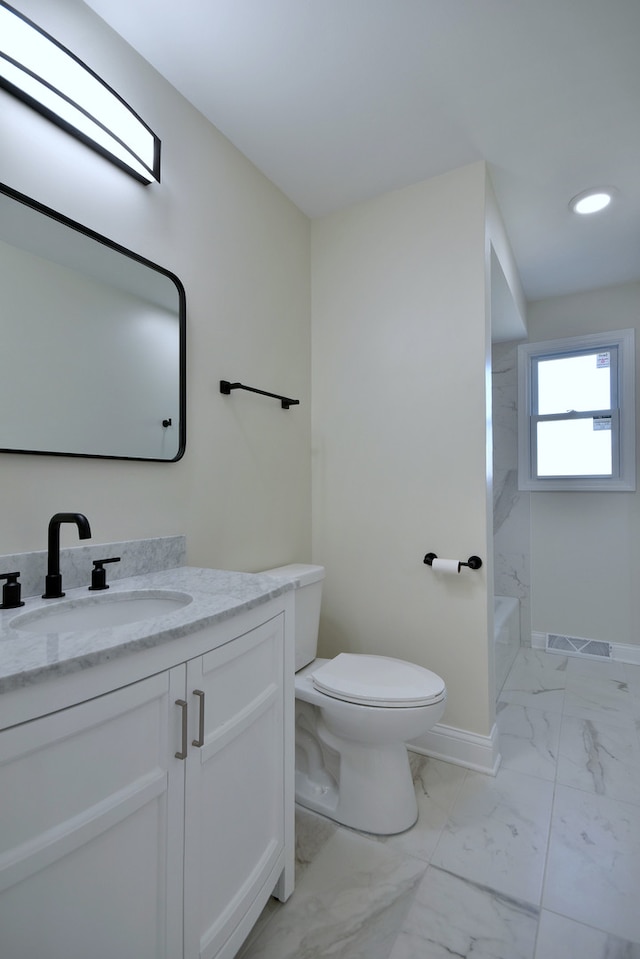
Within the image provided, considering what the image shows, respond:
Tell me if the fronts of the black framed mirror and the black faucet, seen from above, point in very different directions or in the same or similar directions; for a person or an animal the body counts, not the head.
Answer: same or similar directions

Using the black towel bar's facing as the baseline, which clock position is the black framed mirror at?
The black framed mirror is roughly at 3 o'clock from the black towel bar.

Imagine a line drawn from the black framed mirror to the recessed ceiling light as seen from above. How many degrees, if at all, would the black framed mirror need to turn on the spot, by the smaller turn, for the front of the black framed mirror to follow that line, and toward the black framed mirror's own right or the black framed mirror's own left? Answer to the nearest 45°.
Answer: approximately 45° to the black framed mirror's own left

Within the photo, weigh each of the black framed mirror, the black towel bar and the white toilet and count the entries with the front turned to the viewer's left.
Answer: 0

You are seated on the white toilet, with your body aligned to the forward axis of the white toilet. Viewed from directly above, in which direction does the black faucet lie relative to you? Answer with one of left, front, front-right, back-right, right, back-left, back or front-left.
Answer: right

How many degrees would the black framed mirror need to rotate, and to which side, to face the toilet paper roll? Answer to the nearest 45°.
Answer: approximately 45° to its left

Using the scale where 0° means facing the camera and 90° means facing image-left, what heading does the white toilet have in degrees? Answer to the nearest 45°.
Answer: approximately 315°

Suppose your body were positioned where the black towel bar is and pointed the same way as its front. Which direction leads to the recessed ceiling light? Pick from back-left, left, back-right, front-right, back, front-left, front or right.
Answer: front-left

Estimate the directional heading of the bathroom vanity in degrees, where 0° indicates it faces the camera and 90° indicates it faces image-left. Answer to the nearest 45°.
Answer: approximately 315°

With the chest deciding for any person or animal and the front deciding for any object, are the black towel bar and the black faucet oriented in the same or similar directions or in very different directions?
same or similar directions

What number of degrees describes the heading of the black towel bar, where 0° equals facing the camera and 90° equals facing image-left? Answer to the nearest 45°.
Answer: approximately 315°

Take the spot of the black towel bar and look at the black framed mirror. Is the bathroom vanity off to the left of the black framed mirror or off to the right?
left

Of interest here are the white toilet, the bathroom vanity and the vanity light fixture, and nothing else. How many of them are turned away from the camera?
0

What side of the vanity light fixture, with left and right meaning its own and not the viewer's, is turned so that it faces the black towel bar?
left

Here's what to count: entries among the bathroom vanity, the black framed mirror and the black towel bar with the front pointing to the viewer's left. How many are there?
0

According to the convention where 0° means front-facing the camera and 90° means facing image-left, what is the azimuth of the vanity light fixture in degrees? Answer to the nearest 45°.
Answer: approximately 315°
